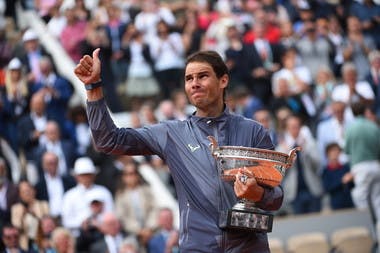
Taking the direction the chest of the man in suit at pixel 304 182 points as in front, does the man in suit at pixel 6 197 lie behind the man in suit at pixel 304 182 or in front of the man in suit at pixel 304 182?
in front

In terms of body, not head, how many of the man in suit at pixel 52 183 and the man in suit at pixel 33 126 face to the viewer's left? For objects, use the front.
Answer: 0

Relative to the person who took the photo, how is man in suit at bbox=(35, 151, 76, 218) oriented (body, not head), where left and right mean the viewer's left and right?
facing the viewer and to the right of the viewer

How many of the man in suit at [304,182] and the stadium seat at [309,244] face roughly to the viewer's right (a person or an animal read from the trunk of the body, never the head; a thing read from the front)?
0

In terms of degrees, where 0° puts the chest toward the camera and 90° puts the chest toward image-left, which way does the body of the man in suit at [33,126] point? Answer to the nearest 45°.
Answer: approximately 315°

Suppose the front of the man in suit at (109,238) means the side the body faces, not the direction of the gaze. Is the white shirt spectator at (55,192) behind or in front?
behind

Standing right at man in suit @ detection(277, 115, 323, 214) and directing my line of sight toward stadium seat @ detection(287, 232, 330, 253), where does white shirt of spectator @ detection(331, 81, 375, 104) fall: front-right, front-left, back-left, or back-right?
back-left

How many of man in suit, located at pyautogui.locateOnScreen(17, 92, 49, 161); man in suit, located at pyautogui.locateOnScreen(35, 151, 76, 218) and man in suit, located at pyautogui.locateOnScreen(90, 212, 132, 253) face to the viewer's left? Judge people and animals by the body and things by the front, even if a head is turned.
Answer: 0

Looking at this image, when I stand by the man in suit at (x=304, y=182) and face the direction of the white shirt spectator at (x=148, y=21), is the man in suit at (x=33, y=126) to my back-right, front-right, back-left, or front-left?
front-left

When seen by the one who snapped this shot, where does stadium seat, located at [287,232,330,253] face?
facing the viewer

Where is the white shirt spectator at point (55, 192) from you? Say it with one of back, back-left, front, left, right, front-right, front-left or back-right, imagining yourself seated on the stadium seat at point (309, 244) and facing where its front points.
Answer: right
